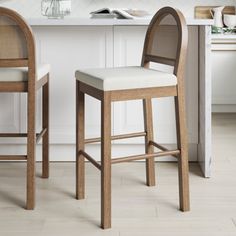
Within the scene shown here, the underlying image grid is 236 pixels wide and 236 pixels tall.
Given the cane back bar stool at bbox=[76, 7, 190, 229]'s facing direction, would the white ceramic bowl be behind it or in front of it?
behind

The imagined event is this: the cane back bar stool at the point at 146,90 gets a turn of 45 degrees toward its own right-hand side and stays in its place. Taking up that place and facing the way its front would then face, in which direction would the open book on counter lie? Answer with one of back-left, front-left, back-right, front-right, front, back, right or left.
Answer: right

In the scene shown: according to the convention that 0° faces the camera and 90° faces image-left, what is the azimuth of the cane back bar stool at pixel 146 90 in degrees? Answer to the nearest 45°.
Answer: approximately 45°

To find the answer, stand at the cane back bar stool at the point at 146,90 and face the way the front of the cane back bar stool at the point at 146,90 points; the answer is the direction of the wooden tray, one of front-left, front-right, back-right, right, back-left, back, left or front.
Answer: back-right
